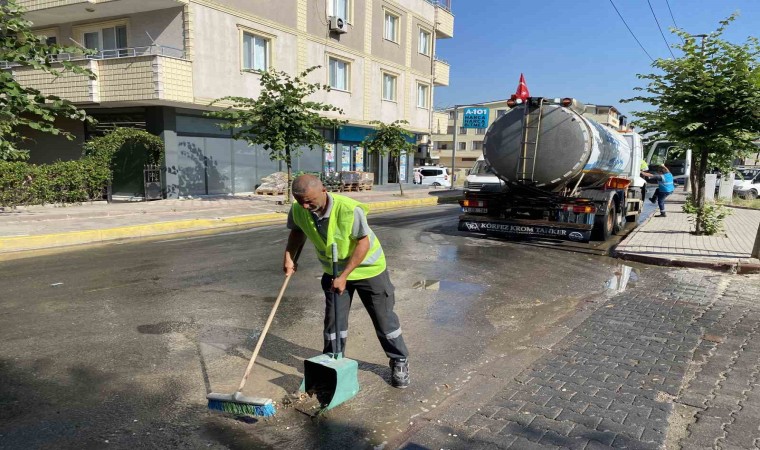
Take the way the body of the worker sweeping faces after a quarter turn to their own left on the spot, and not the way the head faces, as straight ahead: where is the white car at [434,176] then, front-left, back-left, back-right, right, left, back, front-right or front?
back-left

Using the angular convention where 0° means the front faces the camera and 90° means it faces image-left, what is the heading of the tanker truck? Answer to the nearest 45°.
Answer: approximately 225°

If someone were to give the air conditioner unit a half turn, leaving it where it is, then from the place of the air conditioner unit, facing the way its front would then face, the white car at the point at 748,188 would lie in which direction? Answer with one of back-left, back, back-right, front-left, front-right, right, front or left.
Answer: back-right

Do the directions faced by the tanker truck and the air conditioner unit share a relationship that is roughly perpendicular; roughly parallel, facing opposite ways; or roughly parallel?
roughly perpendicular

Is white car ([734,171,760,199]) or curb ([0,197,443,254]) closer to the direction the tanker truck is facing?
the white car

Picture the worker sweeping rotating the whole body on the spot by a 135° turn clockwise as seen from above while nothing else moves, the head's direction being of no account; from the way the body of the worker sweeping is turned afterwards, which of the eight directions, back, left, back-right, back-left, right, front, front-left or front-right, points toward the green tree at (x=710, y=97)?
front-right

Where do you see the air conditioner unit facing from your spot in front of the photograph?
facing the viewer and to the right of the viewer

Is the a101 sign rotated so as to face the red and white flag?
yes

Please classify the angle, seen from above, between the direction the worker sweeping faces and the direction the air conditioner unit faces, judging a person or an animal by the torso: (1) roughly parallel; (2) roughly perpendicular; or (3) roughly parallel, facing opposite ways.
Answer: roughly perpendicular

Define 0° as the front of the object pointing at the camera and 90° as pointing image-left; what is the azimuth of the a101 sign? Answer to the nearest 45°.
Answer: approximately 0°

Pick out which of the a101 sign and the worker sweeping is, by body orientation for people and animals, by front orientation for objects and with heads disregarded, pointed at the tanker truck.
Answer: the a101 sign

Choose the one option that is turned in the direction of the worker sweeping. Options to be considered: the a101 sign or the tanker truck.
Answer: the a101 sign

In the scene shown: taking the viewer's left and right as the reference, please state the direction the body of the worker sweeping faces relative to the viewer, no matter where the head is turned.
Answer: facing the viewer and to the left of the viewer

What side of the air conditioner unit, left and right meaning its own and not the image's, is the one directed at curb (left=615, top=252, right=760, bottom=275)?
front

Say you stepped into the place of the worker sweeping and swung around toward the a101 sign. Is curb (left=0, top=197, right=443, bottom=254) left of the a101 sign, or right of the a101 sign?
left
